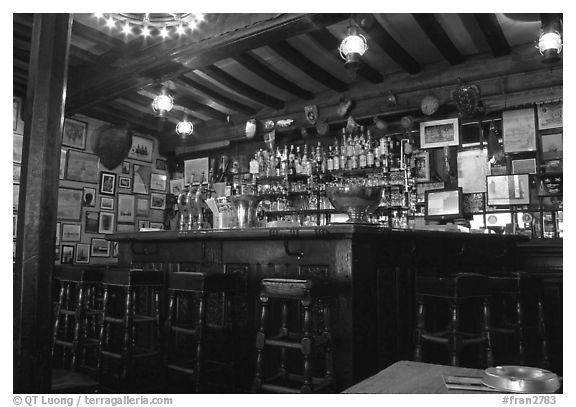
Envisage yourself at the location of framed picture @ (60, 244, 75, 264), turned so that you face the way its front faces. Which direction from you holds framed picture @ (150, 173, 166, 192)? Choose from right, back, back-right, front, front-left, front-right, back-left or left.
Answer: left

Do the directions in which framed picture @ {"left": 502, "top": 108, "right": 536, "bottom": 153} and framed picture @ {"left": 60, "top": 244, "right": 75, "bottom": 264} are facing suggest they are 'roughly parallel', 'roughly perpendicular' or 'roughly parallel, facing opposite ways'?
roughly perpendicular

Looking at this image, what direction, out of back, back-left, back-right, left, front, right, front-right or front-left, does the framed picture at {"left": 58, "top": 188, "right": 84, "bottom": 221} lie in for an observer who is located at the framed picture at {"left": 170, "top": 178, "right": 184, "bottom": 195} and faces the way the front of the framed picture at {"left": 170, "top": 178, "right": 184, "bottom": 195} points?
front

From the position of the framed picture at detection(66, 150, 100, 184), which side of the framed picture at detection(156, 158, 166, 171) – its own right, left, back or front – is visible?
right

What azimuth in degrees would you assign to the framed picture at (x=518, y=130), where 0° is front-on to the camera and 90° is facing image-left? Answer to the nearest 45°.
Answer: approximately 0°

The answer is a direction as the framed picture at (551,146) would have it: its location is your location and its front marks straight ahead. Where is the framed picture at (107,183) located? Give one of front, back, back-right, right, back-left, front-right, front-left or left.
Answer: right

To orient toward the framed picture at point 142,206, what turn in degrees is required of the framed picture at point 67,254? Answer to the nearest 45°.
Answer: approximately 90° to its left

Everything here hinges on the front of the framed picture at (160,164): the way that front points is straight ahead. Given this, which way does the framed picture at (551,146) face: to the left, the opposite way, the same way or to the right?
to the right

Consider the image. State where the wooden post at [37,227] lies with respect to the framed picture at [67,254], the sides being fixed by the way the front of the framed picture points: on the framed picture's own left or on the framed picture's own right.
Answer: on the framed picture's own right

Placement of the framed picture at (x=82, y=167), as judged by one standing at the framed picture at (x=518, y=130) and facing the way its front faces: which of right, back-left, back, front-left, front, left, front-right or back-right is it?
right

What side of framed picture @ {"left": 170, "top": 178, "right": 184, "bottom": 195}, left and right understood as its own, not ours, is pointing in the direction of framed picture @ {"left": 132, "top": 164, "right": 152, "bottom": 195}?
right

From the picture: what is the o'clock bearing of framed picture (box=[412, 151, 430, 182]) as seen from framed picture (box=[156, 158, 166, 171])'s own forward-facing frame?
framed picture (box=[412, 151, 430, 182]) is roughly at 12 o'clock from framed picture (box=[156, 158, 166, 171]).

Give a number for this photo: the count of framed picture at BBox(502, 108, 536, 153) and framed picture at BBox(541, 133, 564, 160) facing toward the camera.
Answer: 2
